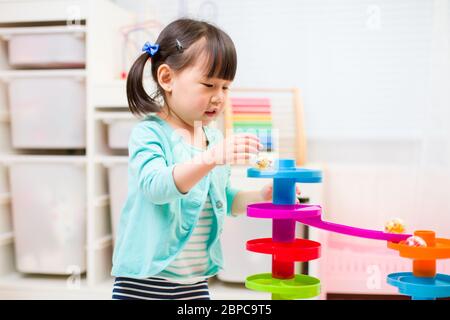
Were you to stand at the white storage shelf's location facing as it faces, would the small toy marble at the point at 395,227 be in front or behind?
in front

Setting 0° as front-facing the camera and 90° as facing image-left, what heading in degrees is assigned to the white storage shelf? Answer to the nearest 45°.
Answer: approximately 0°

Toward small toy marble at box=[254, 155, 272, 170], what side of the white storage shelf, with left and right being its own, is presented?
front

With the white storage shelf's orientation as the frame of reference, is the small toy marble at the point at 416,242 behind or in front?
in front

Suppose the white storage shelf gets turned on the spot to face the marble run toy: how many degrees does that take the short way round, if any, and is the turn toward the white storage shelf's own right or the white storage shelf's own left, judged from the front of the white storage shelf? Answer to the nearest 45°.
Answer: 0° — it already faces it
